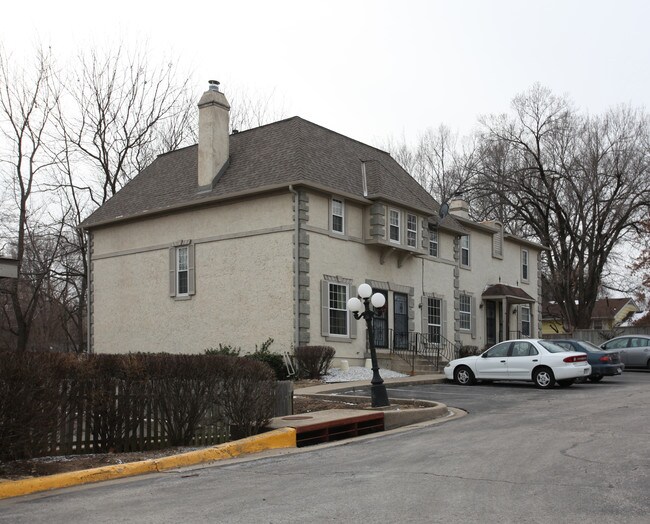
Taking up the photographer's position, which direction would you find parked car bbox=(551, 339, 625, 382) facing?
facing away from the viewer and to the left of the viewer

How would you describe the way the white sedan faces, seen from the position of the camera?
facing away from the viewer and to the left of the viewer

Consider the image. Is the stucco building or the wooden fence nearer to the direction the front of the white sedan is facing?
the stucco building

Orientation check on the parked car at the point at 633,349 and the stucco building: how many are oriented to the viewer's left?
1

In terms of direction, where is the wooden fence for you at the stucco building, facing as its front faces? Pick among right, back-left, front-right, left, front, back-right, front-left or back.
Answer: front-right

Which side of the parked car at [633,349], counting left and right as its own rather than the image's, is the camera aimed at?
left
